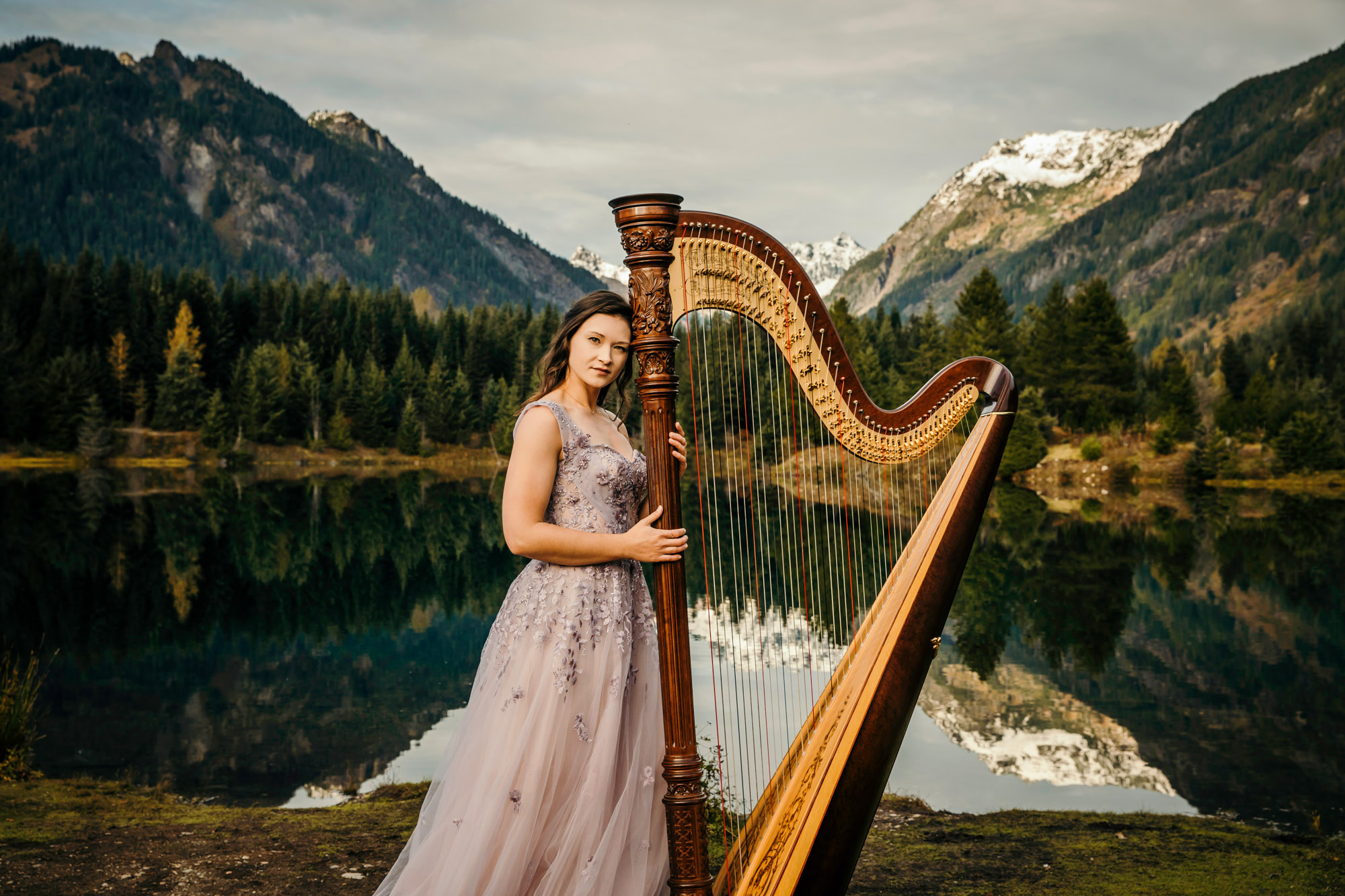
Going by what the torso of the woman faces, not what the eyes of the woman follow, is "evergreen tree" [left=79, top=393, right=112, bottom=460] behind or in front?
behind

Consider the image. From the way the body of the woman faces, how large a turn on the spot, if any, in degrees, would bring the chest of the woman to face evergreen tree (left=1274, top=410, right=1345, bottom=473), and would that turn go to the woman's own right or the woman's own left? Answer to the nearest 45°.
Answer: approximately 90° to the woman's own left

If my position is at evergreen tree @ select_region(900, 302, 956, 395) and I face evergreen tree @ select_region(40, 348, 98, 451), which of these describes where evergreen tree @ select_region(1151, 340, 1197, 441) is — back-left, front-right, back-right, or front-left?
back-left

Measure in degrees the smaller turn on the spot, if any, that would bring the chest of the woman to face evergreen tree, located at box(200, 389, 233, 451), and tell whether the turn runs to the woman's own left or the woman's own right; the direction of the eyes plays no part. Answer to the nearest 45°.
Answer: approximately 135° to the woman's own left
